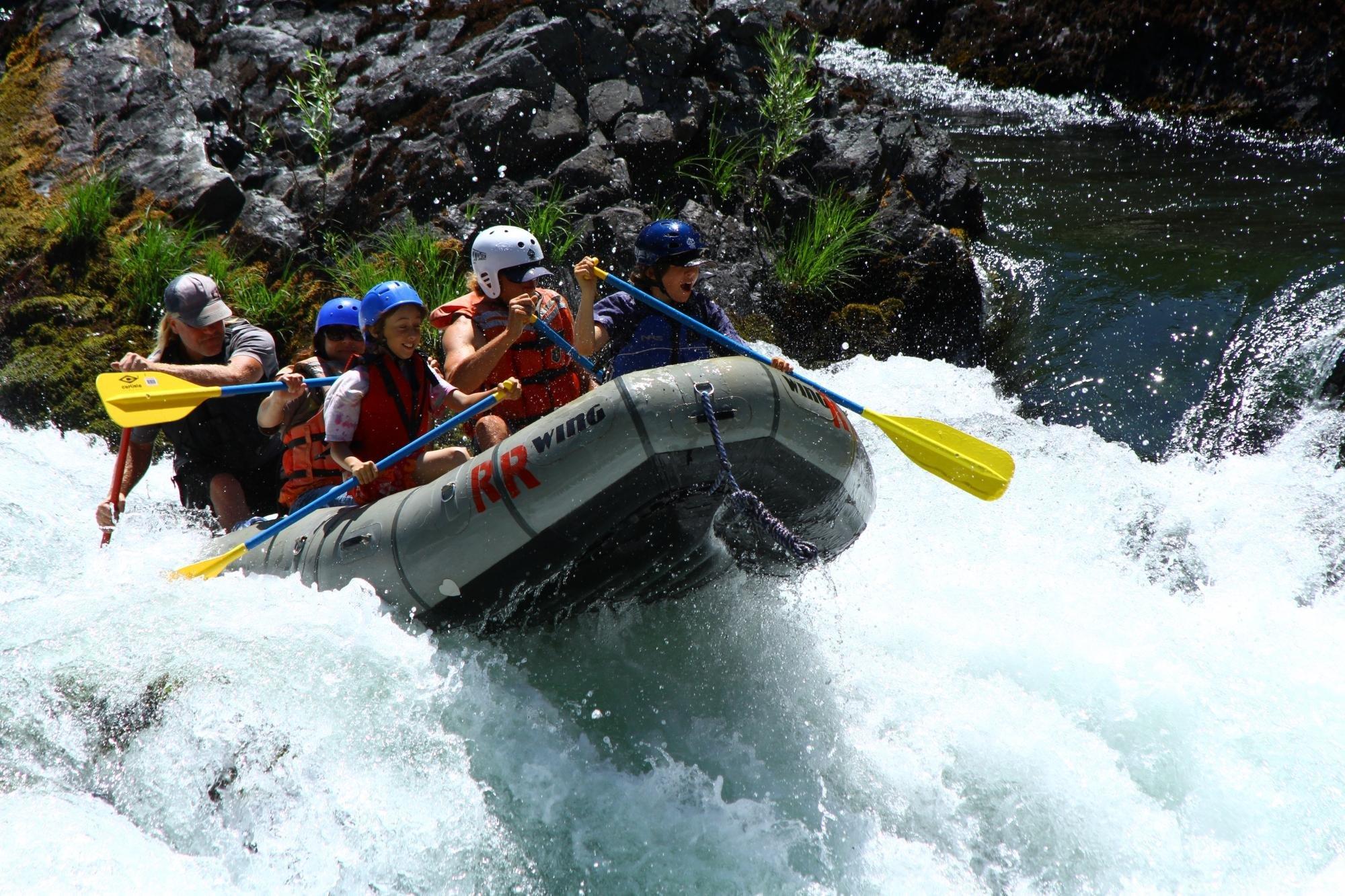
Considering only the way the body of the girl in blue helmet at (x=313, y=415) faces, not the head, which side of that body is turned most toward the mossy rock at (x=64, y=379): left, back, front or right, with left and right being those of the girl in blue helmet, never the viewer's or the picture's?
back

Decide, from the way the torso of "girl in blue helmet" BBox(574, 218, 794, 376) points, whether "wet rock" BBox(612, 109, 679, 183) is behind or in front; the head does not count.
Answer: behind

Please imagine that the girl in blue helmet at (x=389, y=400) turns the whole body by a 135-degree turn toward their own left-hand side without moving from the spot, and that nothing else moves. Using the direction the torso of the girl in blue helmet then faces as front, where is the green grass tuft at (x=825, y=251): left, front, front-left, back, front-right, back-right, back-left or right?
front-right

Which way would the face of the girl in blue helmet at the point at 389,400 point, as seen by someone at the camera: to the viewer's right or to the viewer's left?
to the viewer's right

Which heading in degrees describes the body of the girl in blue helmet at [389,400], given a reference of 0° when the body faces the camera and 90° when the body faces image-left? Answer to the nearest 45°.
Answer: approximately 315°

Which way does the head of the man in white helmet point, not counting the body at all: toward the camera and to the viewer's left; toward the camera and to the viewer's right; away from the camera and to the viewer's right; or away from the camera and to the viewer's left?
toward the camera and to the viewer's right

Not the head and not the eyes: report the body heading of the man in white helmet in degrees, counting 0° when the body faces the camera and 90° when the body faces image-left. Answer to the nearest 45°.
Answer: approximately 315°

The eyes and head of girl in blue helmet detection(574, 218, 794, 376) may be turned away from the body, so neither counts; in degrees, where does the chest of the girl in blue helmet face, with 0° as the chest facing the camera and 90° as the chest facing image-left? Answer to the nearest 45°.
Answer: approximately 315°

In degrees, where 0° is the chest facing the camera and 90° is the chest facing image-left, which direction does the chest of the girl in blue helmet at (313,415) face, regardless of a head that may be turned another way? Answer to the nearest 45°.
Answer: approximately 315°

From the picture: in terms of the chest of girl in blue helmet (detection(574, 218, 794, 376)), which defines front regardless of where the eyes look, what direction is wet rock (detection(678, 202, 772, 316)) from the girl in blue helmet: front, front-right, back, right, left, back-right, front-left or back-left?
back-left
